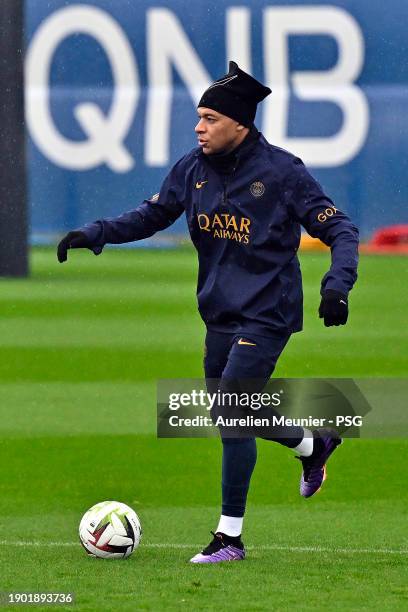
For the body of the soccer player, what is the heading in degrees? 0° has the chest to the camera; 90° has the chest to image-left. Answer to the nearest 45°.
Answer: approximately 45°

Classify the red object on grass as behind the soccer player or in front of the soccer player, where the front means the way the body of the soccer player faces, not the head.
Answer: behind
